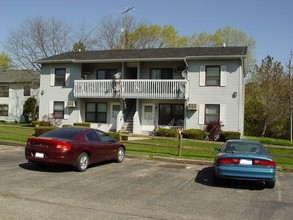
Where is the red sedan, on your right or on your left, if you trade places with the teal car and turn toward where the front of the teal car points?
on your left

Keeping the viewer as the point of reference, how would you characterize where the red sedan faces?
facing away from the viewer and to the right of the viewer

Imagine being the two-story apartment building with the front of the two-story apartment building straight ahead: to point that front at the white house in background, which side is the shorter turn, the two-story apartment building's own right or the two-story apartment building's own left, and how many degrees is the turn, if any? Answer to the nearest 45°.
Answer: approximately 135° to the two-story apartment building's own right

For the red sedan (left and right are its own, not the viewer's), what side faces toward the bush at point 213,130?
front

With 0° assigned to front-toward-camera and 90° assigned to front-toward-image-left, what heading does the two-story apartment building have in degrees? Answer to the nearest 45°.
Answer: approximately 0°

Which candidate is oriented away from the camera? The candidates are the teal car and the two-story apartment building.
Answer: the teal car

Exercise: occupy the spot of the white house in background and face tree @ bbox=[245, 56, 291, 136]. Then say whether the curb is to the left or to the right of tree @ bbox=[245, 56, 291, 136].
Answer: right

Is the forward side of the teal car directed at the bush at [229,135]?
yes

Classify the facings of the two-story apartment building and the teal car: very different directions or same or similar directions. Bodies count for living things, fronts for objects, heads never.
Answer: very different directions

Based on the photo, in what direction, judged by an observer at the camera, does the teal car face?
facing away from the viewer

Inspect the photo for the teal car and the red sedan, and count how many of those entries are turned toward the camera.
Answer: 0

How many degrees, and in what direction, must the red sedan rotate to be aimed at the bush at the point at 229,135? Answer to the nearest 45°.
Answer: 0° — it already faces it

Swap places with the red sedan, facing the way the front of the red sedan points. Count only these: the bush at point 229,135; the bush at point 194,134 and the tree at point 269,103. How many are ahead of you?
3

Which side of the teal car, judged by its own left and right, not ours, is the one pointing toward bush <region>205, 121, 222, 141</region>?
front
